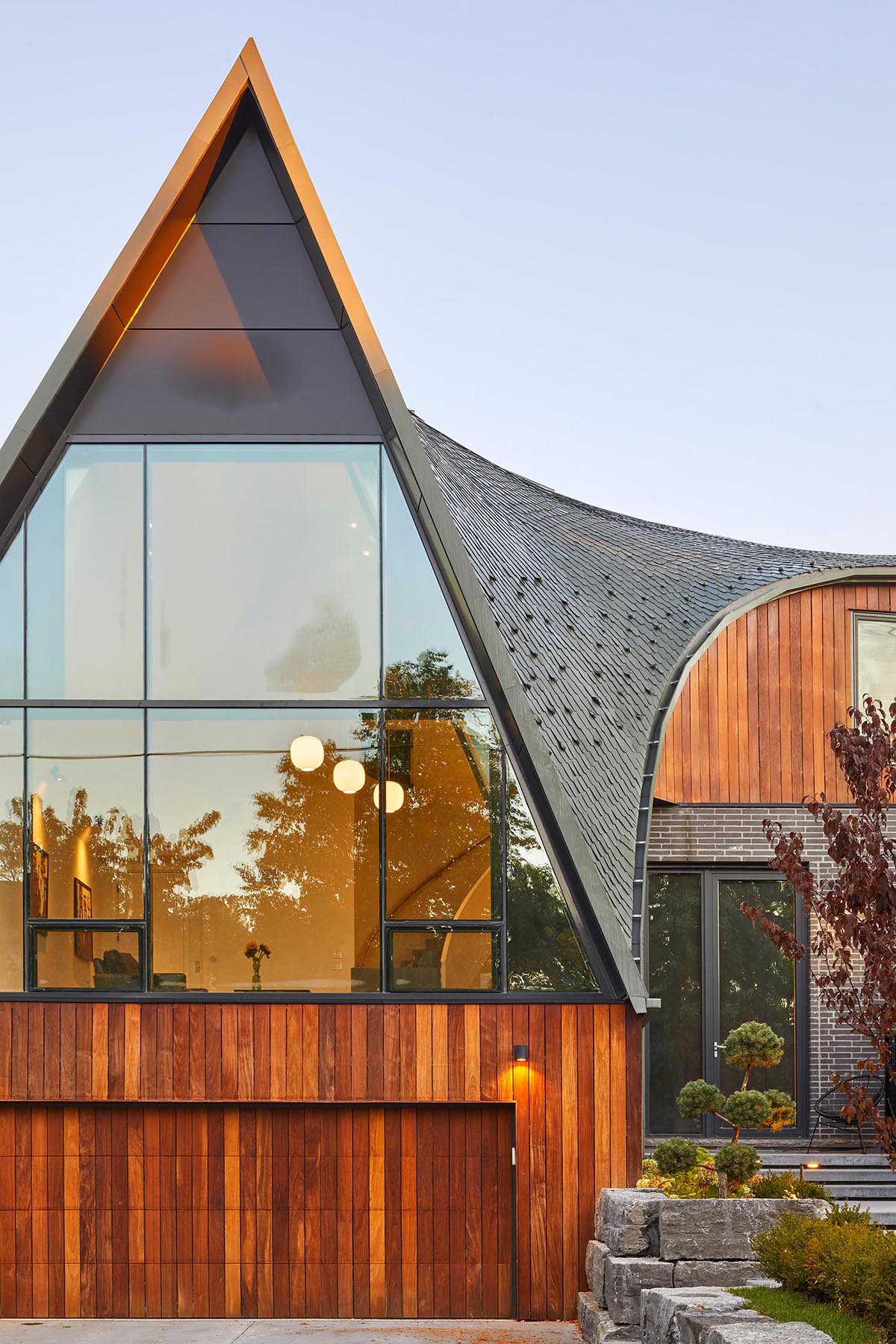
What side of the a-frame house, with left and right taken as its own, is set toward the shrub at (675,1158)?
left

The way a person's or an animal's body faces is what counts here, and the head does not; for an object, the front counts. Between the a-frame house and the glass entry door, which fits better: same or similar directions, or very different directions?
same or similar directions

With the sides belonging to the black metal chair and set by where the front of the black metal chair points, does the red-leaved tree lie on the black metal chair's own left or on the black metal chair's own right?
on the black metal chair's own left

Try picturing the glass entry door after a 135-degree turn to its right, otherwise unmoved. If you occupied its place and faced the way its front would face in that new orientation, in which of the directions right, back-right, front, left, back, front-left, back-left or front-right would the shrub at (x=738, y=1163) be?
back-left

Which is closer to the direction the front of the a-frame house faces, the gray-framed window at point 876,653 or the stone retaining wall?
the stone retaining wall

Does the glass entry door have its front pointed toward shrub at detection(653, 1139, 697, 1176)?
yes

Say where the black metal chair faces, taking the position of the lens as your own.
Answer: facing the viewer and to the left of the viewer

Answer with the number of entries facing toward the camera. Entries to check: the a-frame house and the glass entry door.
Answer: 2

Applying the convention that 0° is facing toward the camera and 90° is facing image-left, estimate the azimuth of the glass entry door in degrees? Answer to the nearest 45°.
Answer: approximately 0°

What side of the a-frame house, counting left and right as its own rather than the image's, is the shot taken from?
front

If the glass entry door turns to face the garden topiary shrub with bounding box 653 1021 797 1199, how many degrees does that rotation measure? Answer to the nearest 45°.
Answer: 0° — it already faces it
